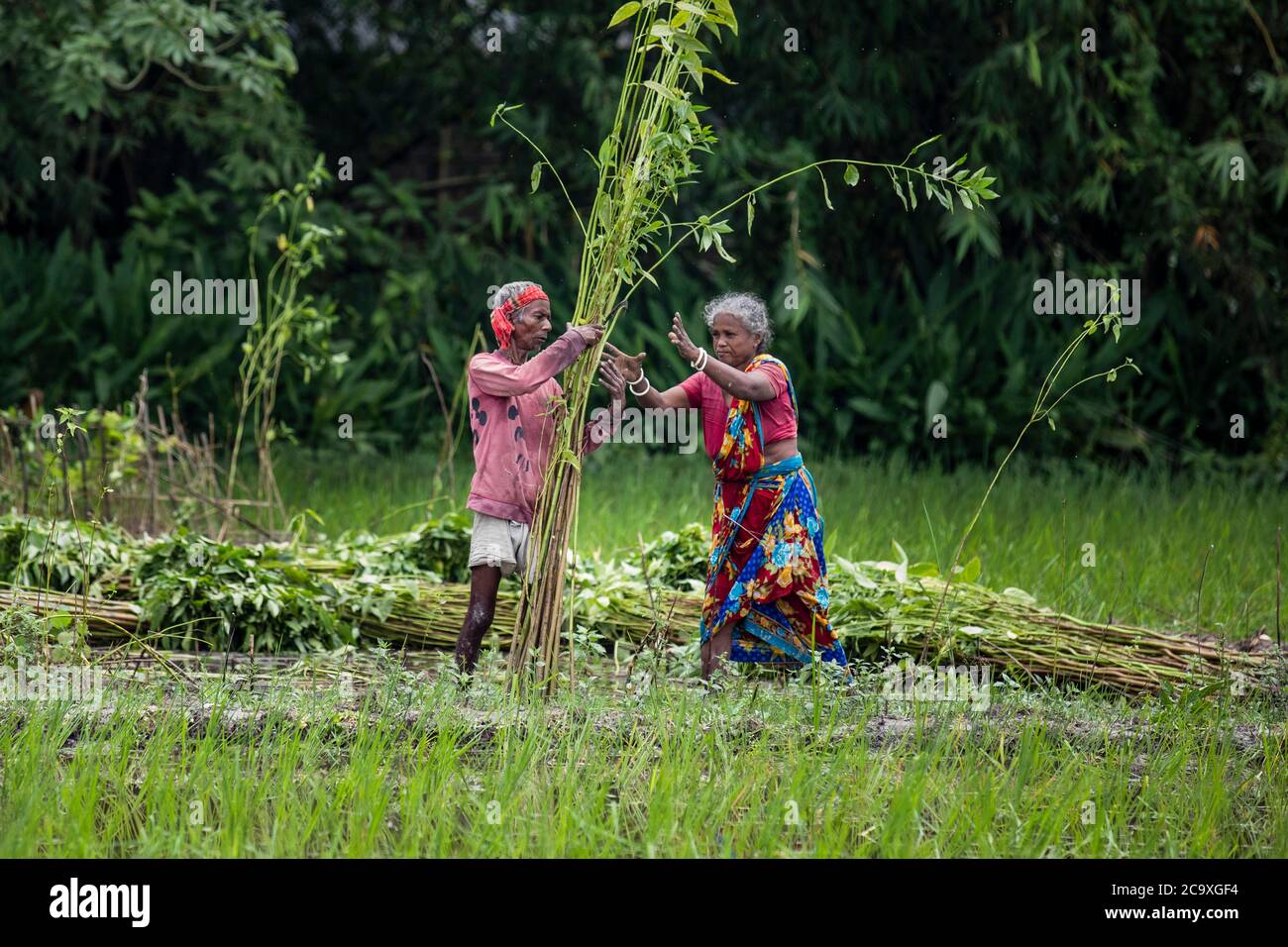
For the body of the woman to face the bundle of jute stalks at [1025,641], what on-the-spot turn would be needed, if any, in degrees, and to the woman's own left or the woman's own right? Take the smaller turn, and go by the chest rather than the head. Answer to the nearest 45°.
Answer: approximately 135° to the woman's own left

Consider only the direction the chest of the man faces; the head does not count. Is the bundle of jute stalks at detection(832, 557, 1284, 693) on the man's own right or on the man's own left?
on the man's own left

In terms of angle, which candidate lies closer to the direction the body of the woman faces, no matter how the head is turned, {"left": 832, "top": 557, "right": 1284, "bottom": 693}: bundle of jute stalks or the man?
the man

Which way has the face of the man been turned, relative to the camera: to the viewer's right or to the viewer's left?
to the viewer's right

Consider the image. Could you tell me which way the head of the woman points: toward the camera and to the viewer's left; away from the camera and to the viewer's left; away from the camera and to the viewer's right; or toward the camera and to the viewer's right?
toward the camera and to the viewer's left

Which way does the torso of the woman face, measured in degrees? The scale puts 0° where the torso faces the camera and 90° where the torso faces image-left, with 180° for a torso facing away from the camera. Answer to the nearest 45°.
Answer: approximately 45°

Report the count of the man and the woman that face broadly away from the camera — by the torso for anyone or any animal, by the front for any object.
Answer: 0
